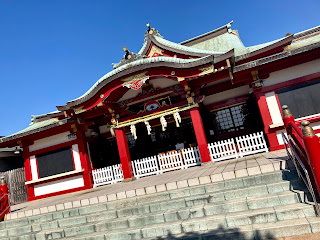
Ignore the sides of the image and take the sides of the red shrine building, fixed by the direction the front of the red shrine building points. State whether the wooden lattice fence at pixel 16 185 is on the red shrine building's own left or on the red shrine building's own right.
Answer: on the red shrine building's own right

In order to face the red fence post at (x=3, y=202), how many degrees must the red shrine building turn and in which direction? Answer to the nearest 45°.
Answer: approximately 45° to its right

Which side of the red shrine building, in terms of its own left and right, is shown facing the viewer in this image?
front

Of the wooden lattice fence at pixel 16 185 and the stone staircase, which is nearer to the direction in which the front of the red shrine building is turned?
the stone staircase

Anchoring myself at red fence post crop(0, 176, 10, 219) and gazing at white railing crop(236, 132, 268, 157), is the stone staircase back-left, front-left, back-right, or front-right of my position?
front-right

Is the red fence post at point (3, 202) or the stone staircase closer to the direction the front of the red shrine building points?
the stone staircase

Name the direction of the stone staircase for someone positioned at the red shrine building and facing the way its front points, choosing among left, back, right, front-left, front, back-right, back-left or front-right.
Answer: front
